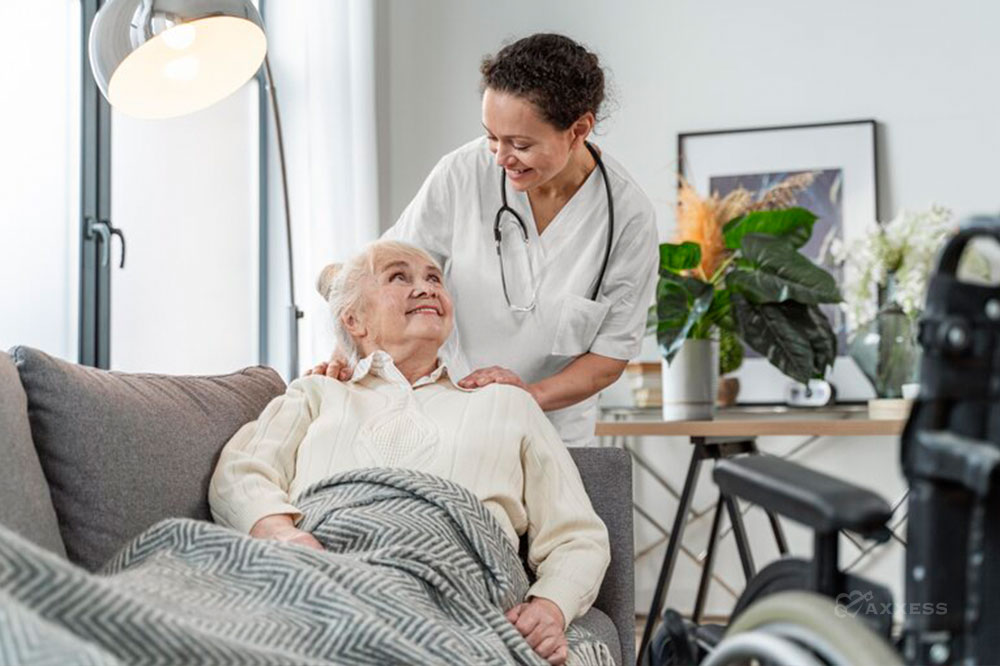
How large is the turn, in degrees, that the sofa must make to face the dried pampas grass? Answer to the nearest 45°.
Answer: approximately 135° to its left

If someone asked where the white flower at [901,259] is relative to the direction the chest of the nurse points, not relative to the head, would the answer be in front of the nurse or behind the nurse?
behind

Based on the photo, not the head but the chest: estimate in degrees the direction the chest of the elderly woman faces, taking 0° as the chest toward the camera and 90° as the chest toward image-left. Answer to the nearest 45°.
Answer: approximately 0°

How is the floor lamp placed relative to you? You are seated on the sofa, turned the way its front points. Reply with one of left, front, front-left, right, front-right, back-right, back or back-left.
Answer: back

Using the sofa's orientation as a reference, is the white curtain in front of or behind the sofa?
behind

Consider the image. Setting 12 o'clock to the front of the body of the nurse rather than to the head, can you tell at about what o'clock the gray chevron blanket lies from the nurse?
The gray chevron blanket is roughly at 11 o'clock from the nurse.

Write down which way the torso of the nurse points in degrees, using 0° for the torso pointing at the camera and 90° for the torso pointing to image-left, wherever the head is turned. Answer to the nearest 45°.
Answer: approximately 45°

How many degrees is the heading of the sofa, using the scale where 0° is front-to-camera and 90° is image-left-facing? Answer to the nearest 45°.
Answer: approximately 0°

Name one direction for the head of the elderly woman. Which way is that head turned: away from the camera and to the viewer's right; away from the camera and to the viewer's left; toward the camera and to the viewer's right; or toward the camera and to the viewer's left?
toward the camera and to the viewer's right
